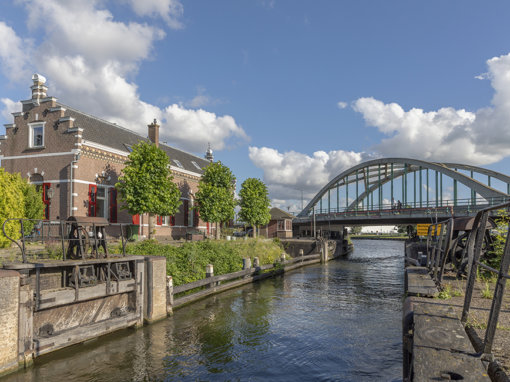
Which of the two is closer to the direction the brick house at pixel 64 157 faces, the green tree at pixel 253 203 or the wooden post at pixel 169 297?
the wooden post

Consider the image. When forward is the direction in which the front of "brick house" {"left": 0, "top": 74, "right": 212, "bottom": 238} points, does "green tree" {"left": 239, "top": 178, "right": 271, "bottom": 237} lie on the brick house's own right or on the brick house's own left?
on the brick house's own left

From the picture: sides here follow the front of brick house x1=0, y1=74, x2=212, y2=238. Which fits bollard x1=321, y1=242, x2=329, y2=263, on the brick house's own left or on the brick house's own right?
on the brick house's own left

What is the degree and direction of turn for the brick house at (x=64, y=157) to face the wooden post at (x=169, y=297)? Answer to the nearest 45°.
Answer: approximately 45° to its right

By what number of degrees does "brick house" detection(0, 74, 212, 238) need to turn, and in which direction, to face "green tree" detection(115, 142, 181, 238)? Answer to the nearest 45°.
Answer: approximately 45° to its left

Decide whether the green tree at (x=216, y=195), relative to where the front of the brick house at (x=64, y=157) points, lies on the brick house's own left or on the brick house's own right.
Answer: on the brick house's own left

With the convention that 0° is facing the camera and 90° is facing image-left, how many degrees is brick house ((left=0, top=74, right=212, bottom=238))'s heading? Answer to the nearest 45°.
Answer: approximately 315°
